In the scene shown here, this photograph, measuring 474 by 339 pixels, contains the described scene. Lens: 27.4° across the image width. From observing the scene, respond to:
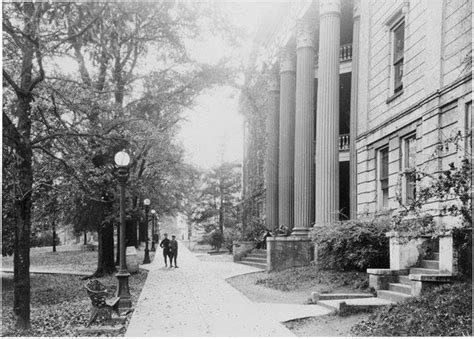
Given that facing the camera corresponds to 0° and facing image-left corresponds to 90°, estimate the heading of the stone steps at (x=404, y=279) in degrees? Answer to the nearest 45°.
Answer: approximately 45°

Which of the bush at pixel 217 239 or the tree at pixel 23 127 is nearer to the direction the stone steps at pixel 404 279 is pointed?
the tree

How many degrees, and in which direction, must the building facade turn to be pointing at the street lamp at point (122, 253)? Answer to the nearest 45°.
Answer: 0° — it already faces it

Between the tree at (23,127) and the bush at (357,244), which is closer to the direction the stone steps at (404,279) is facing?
the tree
